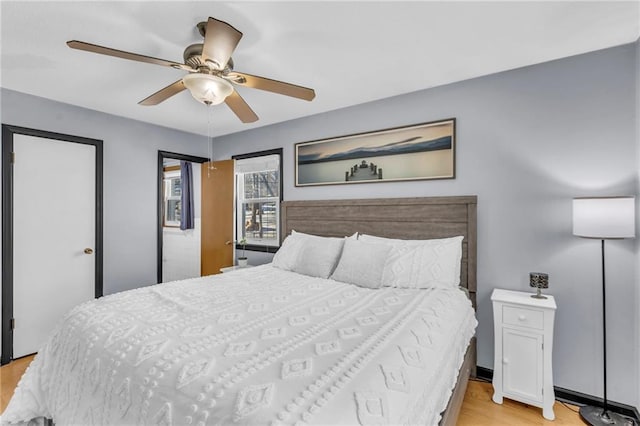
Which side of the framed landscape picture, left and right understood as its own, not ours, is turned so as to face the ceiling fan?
front

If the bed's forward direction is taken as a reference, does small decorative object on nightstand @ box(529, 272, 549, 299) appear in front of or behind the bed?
behind

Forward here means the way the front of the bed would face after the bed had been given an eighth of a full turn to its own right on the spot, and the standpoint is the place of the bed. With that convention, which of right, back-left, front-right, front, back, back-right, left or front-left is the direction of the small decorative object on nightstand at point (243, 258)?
right

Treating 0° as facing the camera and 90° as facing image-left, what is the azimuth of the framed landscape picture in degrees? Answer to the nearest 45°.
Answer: approximately 45°

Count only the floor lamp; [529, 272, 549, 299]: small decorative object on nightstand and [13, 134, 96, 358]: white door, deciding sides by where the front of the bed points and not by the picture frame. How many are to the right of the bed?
1

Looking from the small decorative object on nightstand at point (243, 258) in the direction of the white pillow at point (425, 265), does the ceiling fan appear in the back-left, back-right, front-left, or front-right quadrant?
front-right

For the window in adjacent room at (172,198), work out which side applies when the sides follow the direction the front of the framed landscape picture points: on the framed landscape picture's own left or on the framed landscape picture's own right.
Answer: on the framed landscape picture's own right

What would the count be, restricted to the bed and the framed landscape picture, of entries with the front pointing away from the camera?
0

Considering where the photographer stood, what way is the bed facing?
facing the viewer and to the left of the viewer

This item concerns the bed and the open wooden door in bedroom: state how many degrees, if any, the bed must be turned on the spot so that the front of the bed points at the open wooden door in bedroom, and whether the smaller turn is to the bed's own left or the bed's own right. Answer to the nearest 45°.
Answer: approximately 135° to the bed's own right
